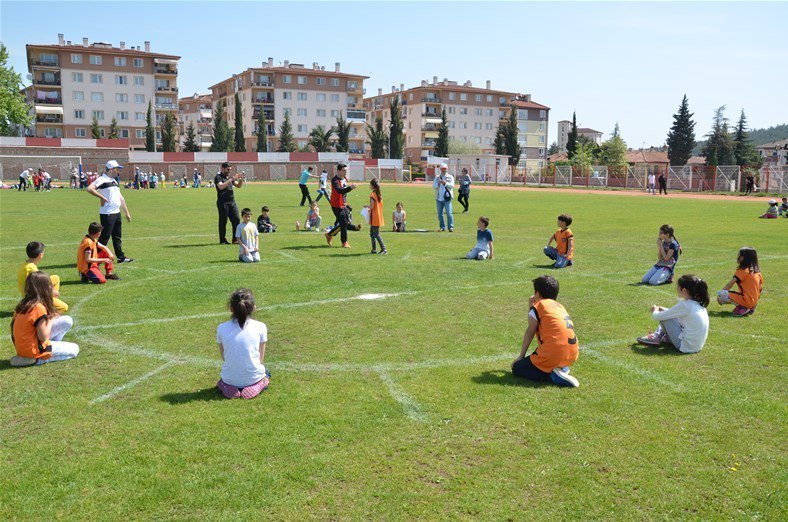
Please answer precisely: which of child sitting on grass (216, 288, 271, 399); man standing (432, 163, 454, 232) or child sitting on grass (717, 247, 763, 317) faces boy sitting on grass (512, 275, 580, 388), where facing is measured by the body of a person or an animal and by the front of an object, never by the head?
the man standing

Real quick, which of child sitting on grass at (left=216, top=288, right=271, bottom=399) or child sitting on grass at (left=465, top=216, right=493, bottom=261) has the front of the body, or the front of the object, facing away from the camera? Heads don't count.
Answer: child sitting on grass at (left=216, top=288, right=271, bottom=399)

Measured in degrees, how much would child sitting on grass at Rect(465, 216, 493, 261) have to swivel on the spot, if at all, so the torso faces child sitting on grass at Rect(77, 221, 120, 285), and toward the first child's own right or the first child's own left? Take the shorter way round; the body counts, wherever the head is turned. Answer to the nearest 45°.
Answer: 0° — they already face them

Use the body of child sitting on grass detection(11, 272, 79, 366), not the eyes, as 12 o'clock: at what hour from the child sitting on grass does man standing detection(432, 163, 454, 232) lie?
The man standing is roughly at 12 o'clock from the child sitting on grass.

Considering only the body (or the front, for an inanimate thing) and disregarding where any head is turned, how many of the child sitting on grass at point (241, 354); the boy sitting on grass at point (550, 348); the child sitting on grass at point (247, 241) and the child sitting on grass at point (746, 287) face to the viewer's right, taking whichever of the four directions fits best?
0

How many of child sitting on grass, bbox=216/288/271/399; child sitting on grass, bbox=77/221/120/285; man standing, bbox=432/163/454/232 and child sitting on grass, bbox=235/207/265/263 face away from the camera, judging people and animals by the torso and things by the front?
1

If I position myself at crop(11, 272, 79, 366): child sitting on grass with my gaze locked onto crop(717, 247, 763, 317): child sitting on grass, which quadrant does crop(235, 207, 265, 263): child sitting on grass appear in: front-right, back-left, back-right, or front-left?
front-left

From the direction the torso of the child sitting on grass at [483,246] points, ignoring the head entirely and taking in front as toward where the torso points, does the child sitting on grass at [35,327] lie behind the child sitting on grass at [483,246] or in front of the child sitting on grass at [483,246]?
in front

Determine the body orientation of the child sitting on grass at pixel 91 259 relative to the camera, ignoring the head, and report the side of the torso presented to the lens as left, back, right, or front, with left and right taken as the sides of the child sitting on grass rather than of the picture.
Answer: right

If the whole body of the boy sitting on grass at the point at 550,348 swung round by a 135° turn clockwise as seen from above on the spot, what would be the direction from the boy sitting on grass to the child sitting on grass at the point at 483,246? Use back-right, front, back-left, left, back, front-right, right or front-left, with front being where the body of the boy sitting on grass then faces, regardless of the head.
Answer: left

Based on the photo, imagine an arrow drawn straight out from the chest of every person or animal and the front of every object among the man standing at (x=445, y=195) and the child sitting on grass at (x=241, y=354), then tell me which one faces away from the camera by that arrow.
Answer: the child sitting on grass

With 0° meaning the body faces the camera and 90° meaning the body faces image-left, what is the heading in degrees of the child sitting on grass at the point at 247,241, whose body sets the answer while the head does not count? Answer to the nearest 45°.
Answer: approximately 0°

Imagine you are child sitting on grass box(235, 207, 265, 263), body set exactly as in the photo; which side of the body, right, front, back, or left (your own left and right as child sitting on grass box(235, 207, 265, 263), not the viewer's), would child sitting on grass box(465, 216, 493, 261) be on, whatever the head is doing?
left

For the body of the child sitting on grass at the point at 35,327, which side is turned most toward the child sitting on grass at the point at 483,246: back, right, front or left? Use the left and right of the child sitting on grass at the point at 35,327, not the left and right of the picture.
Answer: front

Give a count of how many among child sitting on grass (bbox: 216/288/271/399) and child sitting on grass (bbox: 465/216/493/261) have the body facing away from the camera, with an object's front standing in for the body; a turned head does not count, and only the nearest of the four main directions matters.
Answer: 1

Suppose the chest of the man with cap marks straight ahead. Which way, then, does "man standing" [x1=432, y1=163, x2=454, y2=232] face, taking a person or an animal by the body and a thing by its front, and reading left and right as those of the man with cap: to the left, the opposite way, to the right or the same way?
to the right

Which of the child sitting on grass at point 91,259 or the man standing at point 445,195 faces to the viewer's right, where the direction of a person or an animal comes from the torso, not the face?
the child sitting on grass

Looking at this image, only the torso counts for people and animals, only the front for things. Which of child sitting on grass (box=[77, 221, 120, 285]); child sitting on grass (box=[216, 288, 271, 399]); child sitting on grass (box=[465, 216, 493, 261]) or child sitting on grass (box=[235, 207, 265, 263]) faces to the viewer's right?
child sitting on grass (box=[77, 221, 120, 285])

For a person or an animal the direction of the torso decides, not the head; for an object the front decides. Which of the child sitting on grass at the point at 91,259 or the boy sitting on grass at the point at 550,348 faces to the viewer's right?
the child sitting on grass

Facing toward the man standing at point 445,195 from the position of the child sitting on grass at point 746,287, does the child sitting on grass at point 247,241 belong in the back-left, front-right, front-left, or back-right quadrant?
front-left

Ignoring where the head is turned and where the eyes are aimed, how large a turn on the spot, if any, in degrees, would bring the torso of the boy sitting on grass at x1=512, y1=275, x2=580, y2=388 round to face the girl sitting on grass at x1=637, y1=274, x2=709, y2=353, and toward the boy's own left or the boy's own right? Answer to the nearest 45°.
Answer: approximately 90° to the boy's own right

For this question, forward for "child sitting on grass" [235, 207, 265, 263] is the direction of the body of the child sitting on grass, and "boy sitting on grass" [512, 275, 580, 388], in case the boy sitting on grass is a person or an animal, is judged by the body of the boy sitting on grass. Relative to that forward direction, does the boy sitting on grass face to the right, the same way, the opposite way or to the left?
the opposite way

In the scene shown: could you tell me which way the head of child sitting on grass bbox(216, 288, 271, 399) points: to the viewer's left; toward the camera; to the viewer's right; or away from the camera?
away from the camera
